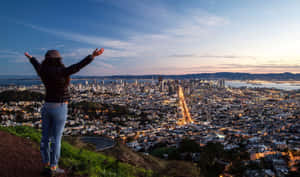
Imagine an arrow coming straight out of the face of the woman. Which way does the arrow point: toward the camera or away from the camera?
away from the camera

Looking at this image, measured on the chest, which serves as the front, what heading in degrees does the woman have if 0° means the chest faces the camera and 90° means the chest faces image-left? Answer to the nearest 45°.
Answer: approximately 225°
